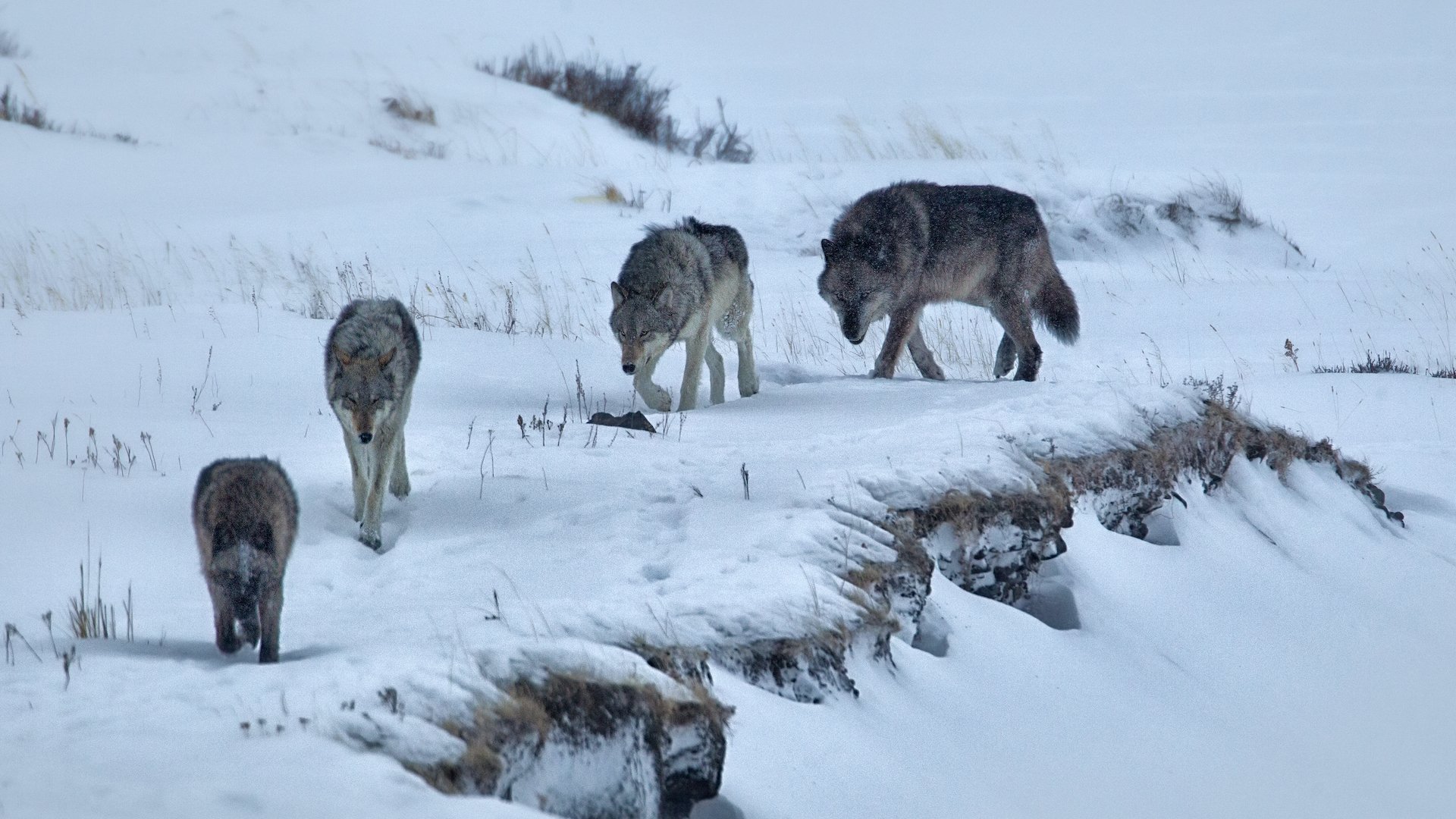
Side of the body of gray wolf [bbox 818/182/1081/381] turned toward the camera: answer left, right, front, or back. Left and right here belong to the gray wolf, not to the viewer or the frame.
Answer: left

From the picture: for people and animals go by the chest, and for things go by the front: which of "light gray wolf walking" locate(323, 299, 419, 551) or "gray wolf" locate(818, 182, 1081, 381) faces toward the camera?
the light gray wolf walking

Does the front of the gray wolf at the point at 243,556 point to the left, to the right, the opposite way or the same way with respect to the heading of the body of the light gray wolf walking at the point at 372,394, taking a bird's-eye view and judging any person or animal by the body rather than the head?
the same way

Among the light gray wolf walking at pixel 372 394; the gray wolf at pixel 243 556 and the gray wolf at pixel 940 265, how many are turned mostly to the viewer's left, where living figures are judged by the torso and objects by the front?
1

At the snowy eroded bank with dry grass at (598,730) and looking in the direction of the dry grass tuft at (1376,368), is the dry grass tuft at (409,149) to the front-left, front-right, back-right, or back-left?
front-left

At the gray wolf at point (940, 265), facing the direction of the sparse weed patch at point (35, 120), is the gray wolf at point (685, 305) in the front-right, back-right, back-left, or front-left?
front-left

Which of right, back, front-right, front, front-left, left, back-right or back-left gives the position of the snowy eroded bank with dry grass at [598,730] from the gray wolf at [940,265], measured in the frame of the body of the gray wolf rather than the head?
left

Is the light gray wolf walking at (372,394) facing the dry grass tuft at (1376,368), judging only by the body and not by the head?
no

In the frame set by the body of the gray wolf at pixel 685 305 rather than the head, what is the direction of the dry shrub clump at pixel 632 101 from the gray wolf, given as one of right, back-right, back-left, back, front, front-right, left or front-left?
back-right

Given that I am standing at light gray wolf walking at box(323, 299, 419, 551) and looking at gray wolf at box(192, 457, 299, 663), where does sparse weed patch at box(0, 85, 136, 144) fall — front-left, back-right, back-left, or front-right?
back-right

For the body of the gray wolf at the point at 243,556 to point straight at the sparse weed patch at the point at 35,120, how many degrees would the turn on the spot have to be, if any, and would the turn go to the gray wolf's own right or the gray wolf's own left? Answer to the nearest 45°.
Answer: approximately 180°

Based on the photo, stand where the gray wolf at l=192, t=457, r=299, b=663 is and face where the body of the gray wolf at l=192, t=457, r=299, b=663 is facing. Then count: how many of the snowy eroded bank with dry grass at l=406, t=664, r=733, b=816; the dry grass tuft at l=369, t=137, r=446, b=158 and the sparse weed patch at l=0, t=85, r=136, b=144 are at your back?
2

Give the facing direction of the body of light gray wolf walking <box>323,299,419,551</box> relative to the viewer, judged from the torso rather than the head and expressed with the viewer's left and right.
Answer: facing the viewer

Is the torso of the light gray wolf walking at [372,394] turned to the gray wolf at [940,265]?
no

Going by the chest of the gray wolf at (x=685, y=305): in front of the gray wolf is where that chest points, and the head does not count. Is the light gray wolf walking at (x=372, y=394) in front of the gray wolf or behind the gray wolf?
in front

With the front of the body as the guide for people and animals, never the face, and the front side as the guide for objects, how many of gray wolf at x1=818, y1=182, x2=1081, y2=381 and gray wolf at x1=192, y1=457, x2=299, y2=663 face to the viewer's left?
1

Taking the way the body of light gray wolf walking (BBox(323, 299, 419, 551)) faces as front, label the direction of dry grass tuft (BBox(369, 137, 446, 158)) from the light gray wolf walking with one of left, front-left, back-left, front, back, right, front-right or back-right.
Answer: back

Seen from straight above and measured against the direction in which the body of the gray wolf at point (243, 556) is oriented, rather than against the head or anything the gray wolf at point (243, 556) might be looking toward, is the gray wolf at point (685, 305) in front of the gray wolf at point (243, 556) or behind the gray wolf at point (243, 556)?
behind
